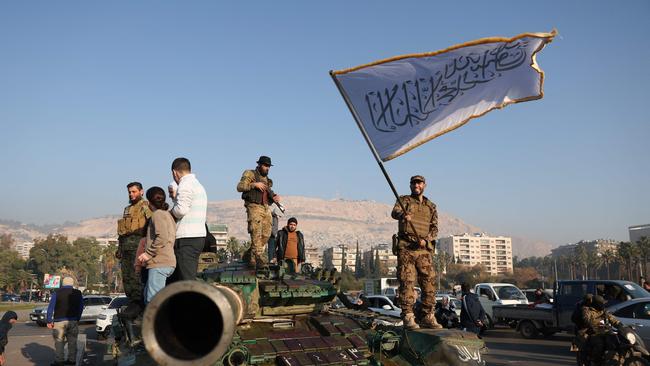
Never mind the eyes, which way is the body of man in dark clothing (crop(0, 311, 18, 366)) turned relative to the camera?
to the viewer's right

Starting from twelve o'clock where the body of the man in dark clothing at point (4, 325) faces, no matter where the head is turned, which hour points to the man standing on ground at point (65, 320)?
The man standing on ground is roughly at 12 o'clock from the man in dark clothing.

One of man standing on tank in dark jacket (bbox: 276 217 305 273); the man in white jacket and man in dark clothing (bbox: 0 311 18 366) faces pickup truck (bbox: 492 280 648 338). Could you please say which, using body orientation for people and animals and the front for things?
the man in dark clothing

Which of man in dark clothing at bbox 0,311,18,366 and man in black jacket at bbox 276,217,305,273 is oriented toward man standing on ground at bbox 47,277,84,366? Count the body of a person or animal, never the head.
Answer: the man in dark clothing

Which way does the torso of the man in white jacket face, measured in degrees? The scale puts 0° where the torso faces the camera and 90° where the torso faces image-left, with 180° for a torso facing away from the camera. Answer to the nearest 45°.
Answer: approximately 135°

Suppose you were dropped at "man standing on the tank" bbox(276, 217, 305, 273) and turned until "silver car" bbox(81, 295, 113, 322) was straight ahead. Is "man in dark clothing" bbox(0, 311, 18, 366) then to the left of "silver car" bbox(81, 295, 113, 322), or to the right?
left

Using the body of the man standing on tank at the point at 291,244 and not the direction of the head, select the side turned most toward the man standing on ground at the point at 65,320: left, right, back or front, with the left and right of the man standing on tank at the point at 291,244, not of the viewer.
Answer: right
